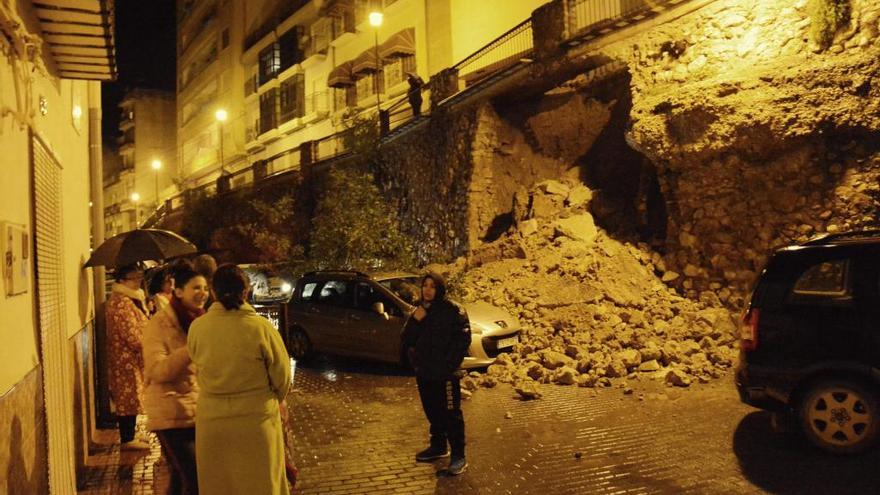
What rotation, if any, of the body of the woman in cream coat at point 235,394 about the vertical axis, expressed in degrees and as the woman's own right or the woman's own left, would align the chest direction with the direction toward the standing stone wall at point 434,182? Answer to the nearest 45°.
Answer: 0° — they already face it

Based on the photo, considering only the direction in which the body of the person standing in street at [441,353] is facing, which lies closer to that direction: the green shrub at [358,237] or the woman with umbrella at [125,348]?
the woman with umbrella

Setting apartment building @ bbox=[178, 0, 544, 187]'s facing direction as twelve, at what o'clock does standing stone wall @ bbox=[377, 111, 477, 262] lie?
The standing stone wall is roughly at 10 o'clock from the apartment building.

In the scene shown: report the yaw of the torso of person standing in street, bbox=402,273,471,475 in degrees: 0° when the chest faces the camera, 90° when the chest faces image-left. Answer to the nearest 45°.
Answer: approximately 45°

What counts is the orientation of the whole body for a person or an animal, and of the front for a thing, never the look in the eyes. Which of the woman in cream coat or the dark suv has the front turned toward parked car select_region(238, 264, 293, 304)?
the woman in cream coat

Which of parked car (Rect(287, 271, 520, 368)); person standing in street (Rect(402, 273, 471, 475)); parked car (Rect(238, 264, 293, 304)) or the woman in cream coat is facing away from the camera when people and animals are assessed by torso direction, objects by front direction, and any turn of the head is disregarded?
the woman in cream coat

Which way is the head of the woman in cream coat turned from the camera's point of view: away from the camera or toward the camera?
away from the camera

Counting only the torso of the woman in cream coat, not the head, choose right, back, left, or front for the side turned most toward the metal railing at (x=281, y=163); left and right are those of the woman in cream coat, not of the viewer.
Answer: front

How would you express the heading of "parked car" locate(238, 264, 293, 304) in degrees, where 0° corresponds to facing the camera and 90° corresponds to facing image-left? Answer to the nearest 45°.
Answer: approximately 315°

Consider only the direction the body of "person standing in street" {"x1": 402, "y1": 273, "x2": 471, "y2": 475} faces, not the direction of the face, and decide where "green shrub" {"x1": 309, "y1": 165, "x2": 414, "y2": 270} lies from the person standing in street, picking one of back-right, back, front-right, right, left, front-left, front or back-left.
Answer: back-right

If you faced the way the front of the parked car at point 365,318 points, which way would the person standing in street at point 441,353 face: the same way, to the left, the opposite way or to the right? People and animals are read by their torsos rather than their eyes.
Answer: to the right

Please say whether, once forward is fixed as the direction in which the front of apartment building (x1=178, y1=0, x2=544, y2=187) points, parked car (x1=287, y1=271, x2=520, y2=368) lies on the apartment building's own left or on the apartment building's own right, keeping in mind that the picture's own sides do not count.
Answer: on the apartment building's own left
